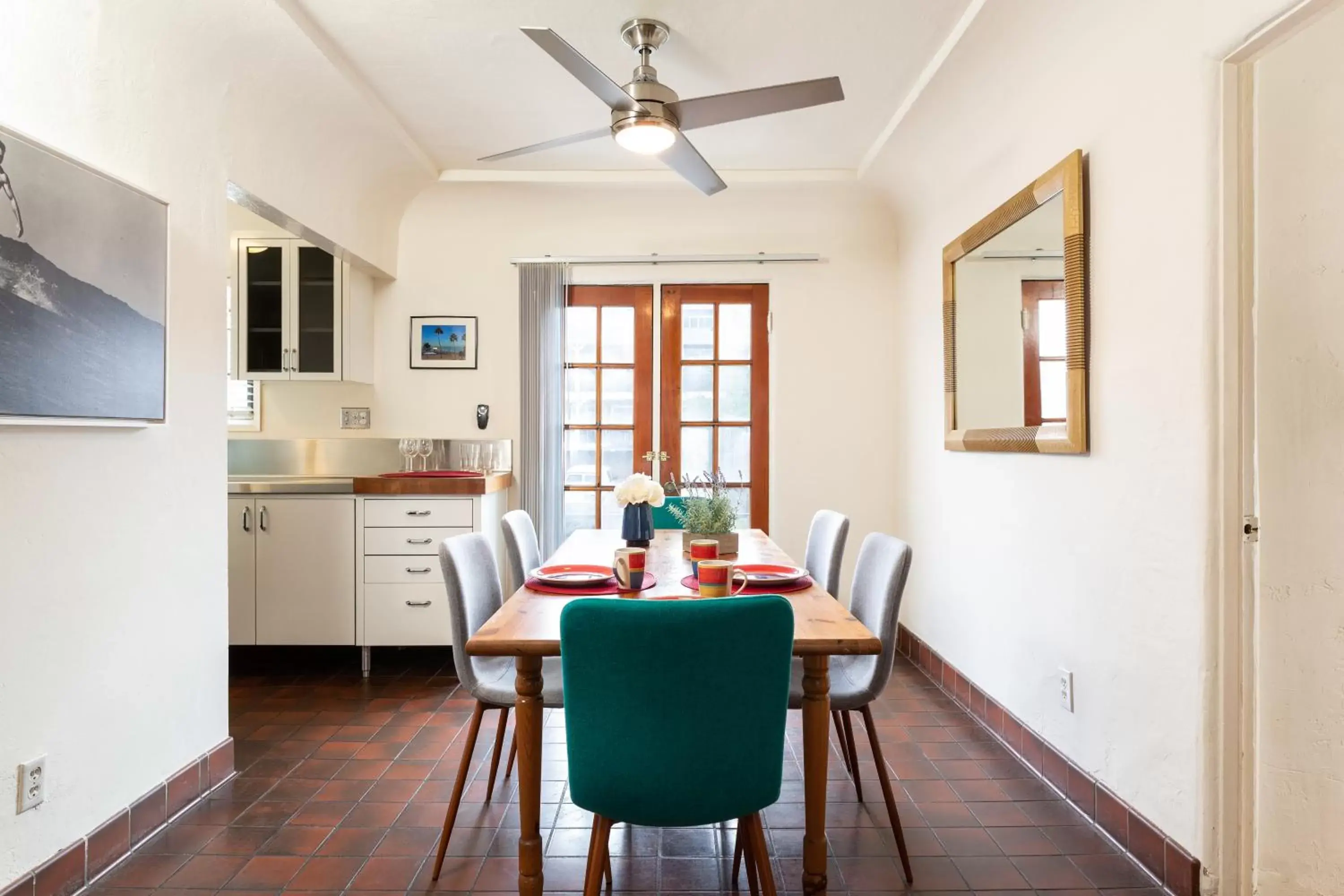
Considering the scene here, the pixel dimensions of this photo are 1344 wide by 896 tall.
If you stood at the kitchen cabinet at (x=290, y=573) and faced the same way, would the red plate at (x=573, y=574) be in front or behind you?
in front

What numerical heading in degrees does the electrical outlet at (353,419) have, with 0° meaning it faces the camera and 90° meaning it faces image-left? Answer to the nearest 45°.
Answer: approximately 0°

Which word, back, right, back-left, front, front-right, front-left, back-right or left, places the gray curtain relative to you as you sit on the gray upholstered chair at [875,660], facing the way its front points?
front-right

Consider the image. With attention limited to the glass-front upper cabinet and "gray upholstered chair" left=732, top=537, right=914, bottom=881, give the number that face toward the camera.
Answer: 1

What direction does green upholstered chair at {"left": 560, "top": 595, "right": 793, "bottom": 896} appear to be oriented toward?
away from the camera

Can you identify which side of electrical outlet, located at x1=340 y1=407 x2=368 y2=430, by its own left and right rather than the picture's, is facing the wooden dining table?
front

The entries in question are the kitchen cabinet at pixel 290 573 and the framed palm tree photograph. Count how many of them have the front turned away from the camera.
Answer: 0

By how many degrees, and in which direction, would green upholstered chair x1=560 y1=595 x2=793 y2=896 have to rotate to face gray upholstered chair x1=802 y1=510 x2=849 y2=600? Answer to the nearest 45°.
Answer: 0° — it already faces it

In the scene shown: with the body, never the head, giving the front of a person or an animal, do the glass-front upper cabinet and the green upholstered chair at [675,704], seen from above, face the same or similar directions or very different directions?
very different directions
